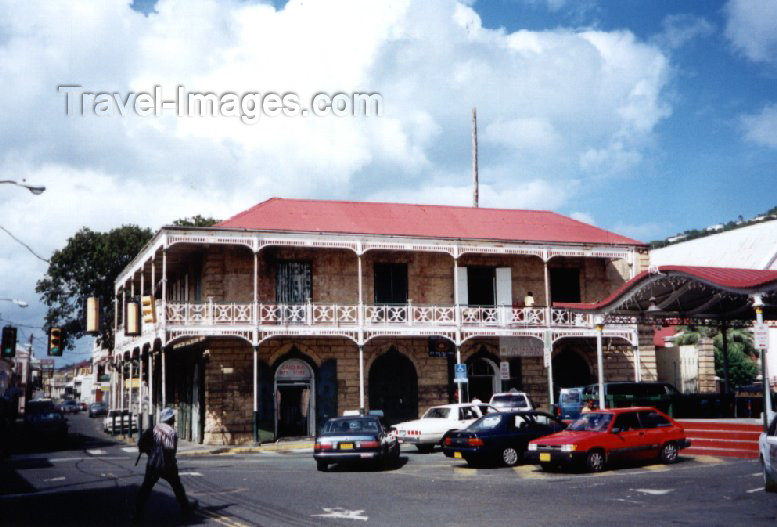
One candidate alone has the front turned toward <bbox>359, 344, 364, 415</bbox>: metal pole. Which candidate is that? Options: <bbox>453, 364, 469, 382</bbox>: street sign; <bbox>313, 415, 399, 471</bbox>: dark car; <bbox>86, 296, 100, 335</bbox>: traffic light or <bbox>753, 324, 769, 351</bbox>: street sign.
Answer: the dark car

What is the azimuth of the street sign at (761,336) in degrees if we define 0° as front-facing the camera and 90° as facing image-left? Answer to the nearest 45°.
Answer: approximately 0°

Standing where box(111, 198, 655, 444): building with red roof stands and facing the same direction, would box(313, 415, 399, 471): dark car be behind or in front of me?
in front

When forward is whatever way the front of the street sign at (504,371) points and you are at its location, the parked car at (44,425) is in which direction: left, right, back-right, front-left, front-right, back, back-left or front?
right

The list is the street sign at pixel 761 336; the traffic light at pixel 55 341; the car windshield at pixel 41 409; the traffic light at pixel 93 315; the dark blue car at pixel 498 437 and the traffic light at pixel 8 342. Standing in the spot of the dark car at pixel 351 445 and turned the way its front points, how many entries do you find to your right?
2

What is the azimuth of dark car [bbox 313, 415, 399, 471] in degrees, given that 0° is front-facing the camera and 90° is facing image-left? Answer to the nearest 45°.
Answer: approximately 180°
